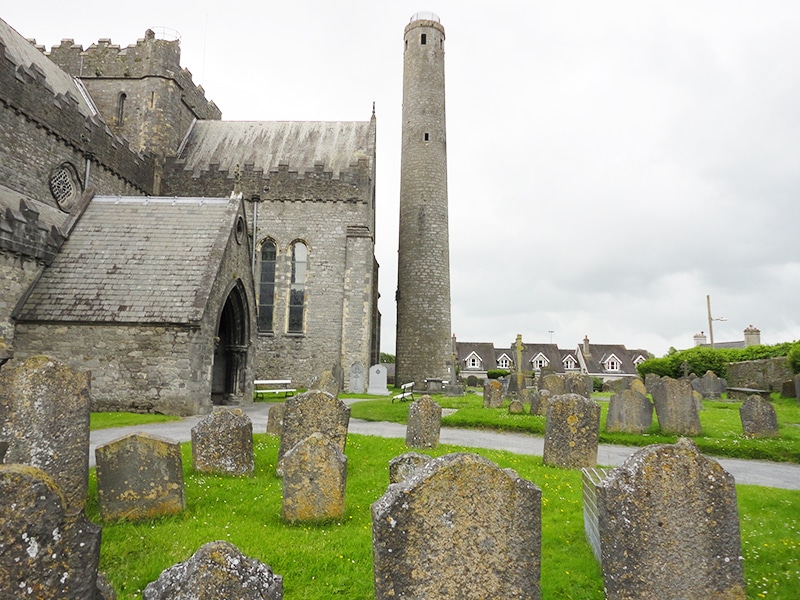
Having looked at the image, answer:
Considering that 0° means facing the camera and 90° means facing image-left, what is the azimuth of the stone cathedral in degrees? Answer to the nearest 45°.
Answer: approximately 315°

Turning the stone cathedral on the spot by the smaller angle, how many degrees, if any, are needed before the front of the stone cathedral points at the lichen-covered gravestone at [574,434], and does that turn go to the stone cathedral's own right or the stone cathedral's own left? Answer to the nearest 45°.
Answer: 0° — it already faces it

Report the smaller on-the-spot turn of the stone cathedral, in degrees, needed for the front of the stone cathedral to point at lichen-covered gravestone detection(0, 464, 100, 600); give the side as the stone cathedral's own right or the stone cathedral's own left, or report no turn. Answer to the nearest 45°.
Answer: approximately 45° to the stone cathedral's own right

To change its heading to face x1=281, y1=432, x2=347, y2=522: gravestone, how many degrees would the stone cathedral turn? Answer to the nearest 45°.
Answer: approximately 45° to its right

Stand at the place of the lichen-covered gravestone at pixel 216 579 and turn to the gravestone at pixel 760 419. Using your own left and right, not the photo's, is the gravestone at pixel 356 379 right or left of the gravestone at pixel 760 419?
left

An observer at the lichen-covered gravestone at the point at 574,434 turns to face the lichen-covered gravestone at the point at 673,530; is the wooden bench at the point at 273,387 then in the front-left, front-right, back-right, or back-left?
back-right

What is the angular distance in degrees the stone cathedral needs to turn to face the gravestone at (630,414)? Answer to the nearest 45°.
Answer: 0° — it already faces it

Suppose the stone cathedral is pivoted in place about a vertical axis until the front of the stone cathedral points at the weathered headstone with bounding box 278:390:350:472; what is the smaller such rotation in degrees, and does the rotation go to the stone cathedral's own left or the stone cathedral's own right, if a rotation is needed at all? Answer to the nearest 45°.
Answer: approximately 45° to the stone cathedral's own right
